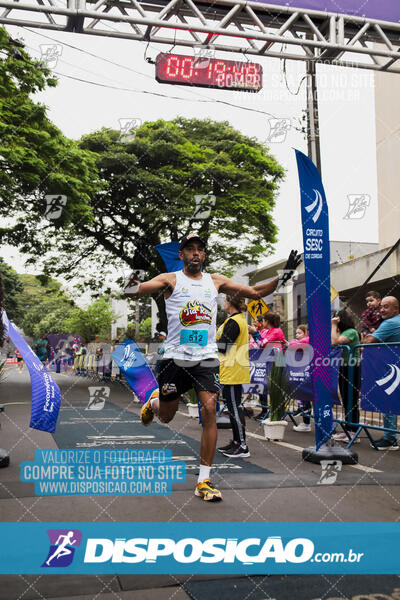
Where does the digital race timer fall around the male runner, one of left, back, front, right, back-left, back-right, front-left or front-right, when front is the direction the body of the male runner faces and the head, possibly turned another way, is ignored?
back

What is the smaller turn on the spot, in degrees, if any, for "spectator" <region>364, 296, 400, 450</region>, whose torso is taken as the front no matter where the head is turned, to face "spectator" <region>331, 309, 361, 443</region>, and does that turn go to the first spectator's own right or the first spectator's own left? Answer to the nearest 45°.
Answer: approximately 45° to the first spectator's own right

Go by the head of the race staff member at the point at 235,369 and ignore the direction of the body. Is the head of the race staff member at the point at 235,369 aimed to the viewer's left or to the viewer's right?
to the viewer's left

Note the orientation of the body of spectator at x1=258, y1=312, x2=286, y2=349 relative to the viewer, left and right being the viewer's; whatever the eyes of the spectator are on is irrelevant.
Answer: facing to the left of the viewer

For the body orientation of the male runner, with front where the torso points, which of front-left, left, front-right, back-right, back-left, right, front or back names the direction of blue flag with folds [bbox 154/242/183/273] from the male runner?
back

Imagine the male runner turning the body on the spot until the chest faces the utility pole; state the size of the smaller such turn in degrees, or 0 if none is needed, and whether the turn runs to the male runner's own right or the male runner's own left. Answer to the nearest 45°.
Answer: approximately 180°

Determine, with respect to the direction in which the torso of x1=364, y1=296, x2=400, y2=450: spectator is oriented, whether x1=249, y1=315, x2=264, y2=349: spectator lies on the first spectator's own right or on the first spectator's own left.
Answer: on the first spectator's own right

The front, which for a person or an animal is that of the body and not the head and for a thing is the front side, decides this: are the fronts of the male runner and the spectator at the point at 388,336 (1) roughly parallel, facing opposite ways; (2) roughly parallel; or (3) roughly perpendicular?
roughly perpendicular

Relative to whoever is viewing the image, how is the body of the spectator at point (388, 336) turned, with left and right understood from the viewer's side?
facing to the left of the viewer

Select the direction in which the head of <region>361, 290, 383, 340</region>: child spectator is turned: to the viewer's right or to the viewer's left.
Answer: to the viewer's left

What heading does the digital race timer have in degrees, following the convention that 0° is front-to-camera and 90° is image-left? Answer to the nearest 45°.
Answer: approximately 0°
